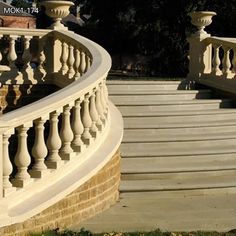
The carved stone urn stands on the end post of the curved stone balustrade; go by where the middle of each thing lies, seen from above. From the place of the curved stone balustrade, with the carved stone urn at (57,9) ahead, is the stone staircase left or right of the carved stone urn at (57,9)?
right

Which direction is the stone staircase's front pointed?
toward the camera

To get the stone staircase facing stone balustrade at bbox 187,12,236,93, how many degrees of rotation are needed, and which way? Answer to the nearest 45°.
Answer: approximately 180°

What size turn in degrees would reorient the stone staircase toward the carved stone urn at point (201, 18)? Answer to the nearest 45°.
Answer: approximately 180°

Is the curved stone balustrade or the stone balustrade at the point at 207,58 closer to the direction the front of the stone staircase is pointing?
the curved stone balustrade

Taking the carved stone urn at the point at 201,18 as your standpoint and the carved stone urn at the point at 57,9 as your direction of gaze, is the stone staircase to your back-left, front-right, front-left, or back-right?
front-left

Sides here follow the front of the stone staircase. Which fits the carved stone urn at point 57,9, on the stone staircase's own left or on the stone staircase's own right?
on the stone staircase's own right

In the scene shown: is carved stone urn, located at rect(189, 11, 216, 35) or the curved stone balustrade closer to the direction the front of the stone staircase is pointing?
the curved stone balustrade
